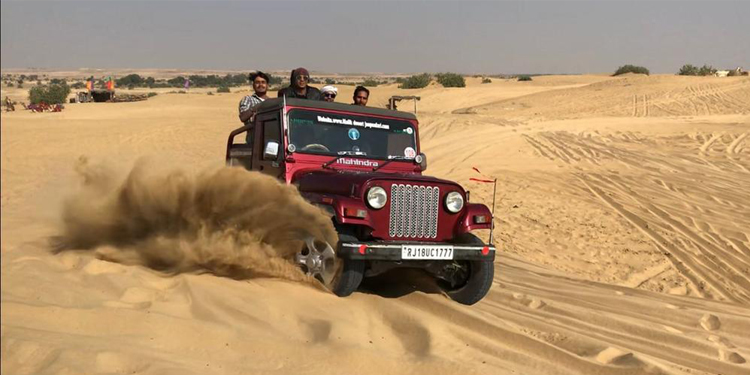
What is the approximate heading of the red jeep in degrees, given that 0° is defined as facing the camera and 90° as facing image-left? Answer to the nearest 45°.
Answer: approximately 315°

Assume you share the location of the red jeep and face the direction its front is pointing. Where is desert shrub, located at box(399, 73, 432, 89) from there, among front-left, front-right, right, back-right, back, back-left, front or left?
back-left

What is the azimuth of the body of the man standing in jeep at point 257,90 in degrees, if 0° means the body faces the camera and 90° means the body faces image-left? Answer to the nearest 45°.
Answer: approximately 315°

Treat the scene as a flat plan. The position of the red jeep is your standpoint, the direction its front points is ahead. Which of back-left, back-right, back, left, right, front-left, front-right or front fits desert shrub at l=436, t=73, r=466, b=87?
back-left

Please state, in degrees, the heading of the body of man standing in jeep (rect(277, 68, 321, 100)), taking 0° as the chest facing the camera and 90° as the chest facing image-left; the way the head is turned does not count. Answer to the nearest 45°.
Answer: approximately 0°
